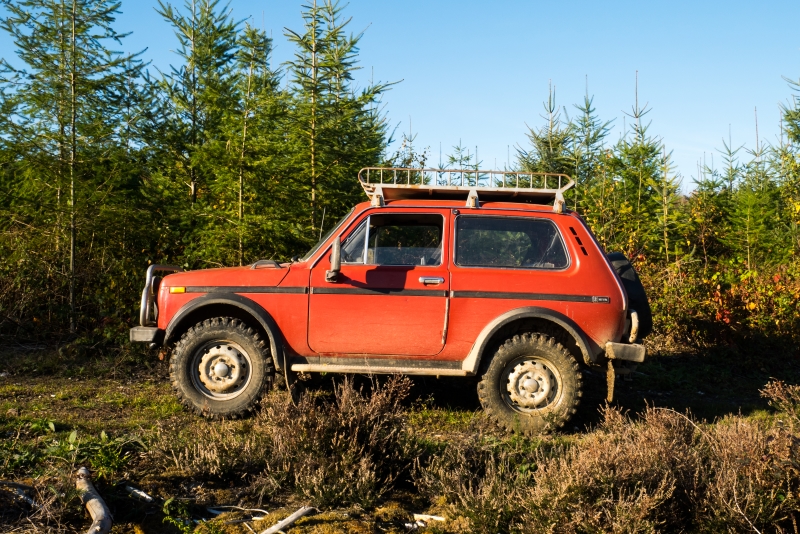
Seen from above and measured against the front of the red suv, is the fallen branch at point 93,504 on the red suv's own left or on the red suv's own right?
on the red suv's own left

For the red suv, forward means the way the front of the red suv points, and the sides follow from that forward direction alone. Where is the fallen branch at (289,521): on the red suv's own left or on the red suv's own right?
on the red suv's own left

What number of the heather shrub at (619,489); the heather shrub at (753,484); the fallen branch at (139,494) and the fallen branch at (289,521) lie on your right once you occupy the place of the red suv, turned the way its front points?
0

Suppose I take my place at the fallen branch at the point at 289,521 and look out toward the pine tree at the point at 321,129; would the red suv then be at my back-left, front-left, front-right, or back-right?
front-right

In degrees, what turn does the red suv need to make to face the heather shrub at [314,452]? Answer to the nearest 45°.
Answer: approximately 45° to its left

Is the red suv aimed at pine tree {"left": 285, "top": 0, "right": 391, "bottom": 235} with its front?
no

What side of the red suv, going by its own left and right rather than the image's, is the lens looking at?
left

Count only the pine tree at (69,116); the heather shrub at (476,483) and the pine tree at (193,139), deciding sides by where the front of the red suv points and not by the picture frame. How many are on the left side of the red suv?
1

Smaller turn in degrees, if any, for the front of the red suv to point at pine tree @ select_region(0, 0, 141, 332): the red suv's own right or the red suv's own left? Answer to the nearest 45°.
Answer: approximately 45° to the red suv's own right

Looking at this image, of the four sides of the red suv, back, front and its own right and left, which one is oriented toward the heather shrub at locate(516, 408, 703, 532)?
left

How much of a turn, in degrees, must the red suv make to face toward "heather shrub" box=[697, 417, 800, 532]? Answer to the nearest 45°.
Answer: approximately 135° to its left

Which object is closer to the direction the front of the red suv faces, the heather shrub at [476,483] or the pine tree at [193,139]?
the pine tree

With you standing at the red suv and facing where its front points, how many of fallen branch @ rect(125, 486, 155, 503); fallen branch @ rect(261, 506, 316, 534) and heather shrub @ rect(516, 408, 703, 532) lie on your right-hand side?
0

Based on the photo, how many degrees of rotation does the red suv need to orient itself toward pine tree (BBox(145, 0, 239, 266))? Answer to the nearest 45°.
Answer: approximately 45° to its right

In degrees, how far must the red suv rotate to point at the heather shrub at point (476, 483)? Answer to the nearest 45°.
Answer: approximately 90° to its left
